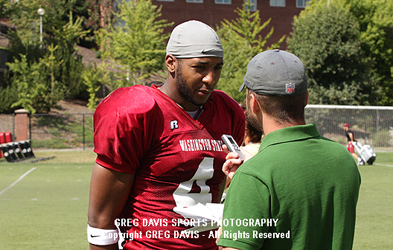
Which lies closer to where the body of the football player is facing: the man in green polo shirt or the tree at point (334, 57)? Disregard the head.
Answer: the man in green polo shirt

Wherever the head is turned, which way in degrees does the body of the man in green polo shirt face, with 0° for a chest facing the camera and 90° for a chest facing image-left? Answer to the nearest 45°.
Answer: approximately 135°

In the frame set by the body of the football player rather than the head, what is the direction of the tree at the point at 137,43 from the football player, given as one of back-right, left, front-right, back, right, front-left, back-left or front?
back-left

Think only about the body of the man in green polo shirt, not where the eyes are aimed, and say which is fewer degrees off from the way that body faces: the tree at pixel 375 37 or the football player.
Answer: the football player

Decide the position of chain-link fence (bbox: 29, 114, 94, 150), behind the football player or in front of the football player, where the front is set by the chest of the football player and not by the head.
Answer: behind

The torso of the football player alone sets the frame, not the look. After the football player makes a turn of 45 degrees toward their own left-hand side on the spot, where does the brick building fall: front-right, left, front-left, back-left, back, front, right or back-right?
left

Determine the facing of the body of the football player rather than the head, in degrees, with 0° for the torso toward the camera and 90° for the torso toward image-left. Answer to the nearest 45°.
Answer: approximately 315°

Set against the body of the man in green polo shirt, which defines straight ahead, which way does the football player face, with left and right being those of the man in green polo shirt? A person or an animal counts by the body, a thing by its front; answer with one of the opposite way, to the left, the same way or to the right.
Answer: the opposite way

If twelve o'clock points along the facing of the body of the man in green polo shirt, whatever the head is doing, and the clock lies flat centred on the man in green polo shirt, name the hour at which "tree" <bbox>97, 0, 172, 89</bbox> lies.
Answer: The tree is roughly at 1 o'clock from the man in green polo shirt.

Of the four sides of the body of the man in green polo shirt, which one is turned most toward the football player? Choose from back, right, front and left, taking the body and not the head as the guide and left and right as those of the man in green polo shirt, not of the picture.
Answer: front

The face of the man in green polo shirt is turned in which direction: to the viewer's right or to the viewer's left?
to the viewer's left

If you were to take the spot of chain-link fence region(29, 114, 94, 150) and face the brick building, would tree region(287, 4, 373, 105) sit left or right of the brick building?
right
